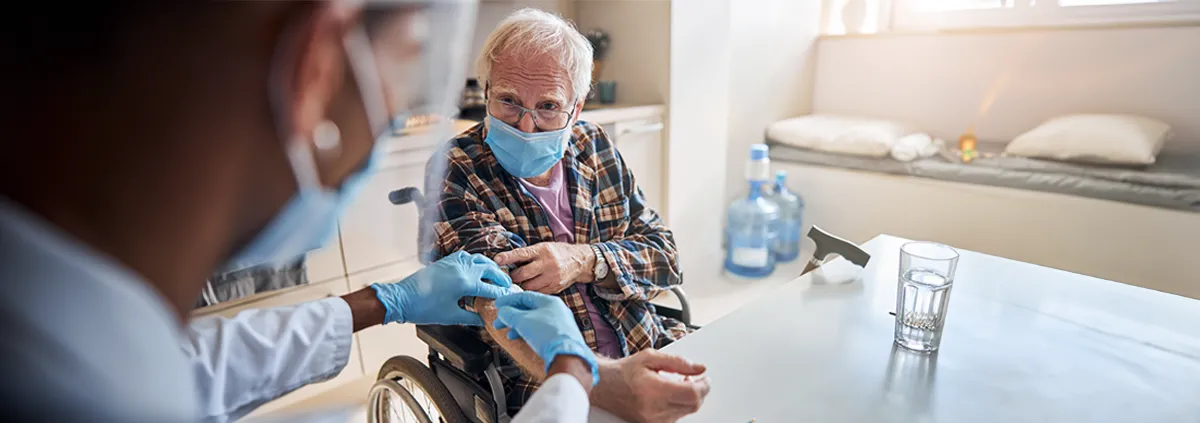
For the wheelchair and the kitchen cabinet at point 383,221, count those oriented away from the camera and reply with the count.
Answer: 0

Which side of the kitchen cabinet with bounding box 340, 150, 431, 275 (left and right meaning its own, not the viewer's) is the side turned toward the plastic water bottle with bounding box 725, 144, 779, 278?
left

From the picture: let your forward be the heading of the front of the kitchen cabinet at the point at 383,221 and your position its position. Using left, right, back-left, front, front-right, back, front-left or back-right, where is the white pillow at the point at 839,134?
left

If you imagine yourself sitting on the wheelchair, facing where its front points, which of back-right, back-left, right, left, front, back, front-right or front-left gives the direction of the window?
left

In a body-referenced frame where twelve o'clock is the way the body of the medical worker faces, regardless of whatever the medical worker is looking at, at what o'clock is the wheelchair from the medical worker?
The wheelchair is roughly at 11 o'clock from the medical worker.

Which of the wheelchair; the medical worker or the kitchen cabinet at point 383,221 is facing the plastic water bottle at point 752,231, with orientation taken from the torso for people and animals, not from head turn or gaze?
the medical worker

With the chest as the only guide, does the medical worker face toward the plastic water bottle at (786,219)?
yes

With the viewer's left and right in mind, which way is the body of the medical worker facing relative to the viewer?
facing away from the viewer and to the right of the viewer

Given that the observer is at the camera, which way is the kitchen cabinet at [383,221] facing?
facing the viewer and to the right of the viewer

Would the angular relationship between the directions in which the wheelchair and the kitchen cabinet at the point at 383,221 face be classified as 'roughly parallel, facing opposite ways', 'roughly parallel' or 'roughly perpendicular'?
roughly parallel

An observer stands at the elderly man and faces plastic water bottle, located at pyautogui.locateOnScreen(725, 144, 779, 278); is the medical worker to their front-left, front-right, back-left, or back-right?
back-right

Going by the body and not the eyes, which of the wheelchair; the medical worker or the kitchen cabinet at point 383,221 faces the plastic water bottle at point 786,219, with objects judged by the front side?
the medical worker

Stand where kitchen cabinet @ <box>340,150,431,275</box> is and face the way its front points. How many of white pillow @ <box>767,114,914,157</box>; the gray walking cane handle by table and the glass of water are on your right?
0

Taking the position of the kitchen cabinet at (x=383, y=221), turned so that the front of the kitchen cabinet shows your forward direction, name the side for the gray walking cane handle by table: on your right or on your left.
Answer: on your left

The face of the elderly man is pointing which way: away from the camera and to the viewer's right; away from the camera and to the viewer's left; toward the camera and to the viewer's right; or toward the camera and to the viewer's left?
toward the camera and to the viewer's left
